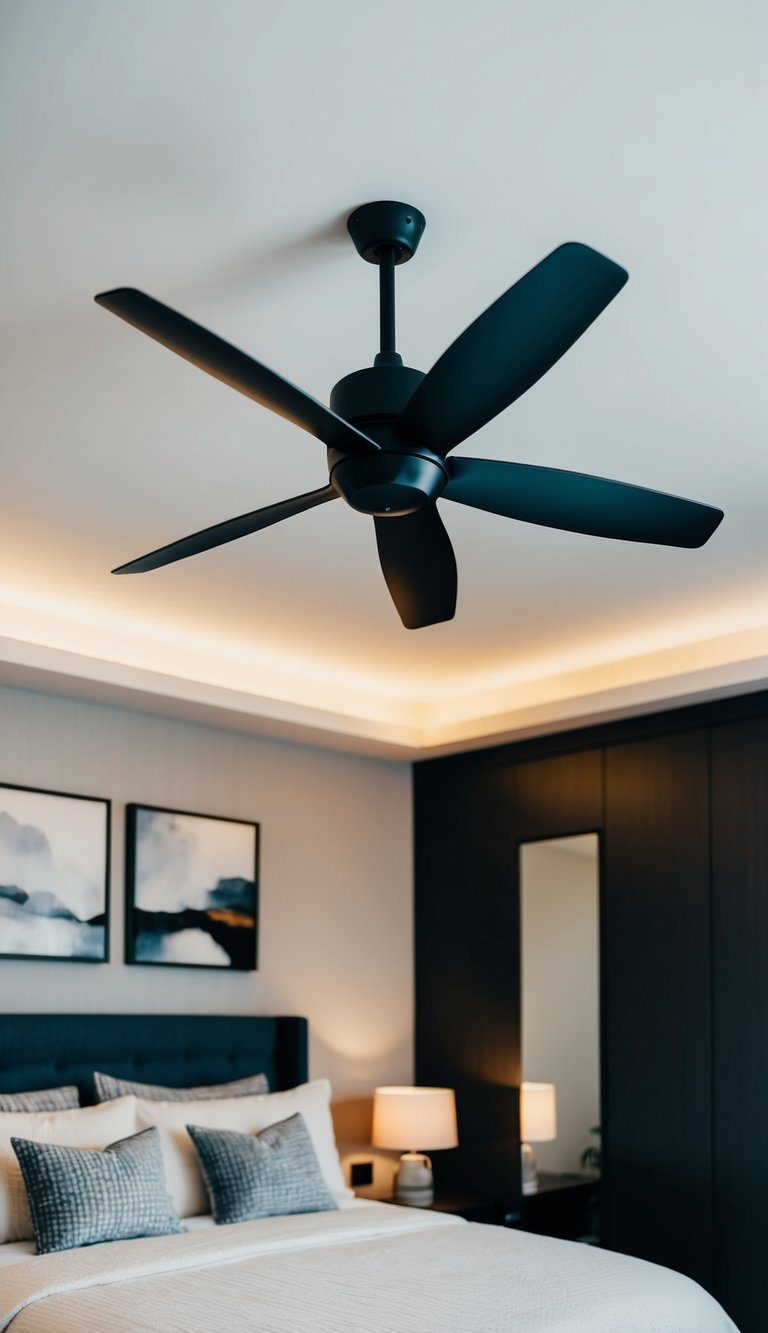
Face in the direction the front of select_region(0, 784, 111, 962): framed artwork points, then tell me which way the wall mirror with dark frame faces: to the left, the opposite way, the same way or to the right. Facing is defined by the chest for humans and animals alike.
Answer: to the right

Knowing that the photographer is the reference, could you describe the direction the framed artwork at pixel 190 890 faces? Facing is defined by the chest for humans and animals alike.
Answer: facing the viewer and to the right of the viewer

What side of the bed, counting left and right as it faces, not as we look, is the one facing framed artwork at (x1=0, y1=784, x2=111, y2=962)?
back

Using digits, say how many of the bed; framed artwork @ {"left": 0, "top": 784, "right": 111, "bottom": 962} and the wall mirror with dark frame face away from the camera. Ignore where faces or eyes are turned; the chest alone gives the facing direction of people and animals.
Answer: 0

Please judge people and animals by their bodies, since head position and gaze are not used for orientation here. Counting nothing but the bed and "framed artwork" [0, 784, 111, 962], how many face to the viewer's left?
0

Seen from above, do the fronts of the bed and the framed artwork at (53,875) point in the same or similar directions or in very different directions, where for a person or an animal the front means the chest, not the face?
same or similar directions

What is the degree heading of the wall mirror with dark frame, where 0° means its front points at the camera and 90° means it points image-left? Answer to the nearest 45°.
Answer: approximately 45°

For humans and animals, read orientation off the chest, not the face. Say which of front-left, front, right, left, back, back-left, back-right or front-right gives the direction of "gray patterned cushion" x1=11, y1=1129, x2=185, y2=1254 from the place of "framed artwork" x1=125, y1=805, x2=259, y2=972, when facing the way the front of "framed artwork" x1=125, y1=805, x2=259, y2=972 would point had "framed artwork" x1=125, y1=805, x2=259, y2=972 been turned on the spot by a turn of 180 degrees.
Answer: back-left

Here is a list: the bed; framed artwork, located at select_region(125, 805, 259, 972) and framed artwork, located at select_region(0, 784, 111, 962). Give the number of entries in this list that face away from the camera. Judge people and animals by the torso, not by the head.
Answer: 0
